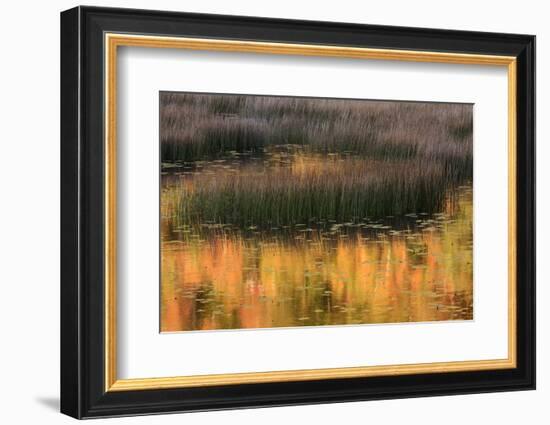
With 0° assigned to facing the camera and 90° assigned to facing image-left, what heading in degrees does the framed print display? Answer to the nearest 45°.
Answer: approximately 315°
